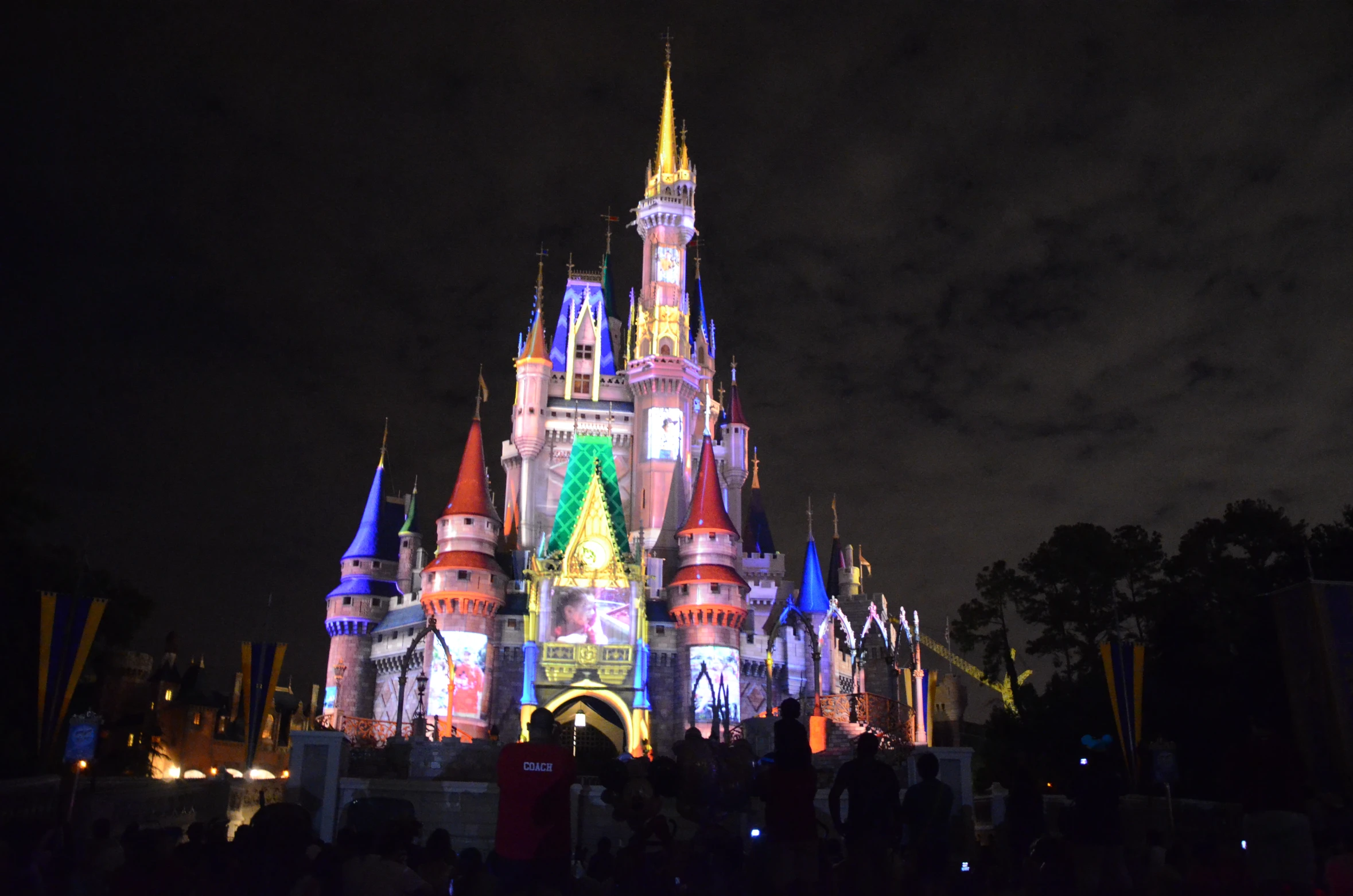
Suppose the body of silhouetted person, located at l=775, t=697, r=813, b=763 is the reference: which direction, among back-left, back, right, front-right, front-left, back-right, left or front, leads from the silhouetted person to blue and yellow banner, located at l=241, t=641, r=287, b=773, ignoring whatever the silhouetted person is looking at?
front-left

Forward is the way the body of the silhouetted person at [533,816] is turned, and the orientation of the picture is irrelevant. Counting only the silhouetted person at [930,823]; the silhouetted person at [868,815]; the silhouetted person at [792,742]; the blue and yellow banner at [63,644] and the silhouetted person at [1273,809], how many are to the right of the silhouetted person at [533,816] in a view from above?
4

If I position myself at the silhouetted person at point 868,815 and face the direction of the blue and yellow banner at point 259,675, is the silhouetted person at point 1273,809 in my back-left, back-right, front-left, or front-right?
back-right

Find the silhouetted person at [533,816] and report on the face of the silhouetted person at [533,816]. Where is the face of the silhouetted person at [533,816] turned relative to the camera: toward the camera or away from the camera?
away from the camera

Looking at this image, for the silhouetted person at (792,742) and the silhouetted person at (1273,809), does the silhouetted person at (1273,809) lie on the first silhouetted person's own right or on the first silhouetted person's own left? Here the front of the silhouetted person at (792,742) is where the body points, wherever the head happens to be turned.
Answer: on the first silhouetted person's own right

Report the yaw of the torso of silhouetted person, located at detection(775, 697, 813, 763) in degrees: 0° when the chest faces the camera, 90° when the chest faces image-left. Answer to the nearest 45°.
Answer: approximately 180°

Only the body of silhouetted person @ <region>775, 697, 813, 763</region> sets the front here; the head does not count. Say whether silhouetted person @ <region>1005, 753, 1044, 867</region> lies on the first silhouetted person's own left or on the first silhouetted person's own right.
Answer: on the first silhouetted person's own right

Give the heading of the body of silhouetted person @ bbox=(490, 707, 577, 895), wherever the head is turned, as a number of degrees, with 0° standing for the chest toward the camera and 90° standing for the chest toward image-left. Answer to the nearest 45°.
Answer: approximately 180°

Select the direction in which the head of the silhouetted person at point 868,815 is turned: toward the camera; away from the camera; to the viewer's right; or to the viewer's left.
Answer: away from the camera

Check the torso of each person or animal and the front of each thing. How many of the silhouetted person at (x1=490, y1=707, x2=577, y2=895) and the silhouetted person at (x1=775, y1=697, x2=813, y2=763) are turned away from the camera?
2

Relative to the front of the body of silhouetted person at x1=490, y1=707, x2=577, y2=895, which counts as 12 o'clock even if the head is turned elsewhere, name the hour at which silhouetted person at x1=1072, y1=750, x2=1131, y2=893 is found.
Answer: silhouetted person at x1=1072, y1=750, x2=1131, y2=893 is roughly at 3 o'clock from silhouetted person at x1=490, y1=707, x2=577, y2=895.

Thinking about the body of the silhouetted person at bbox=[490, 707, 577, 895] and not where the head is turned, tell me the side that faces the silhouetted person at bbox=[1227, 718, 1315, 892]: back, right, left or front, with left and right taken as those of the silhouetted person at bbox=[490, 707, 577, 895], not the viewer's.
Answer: right
